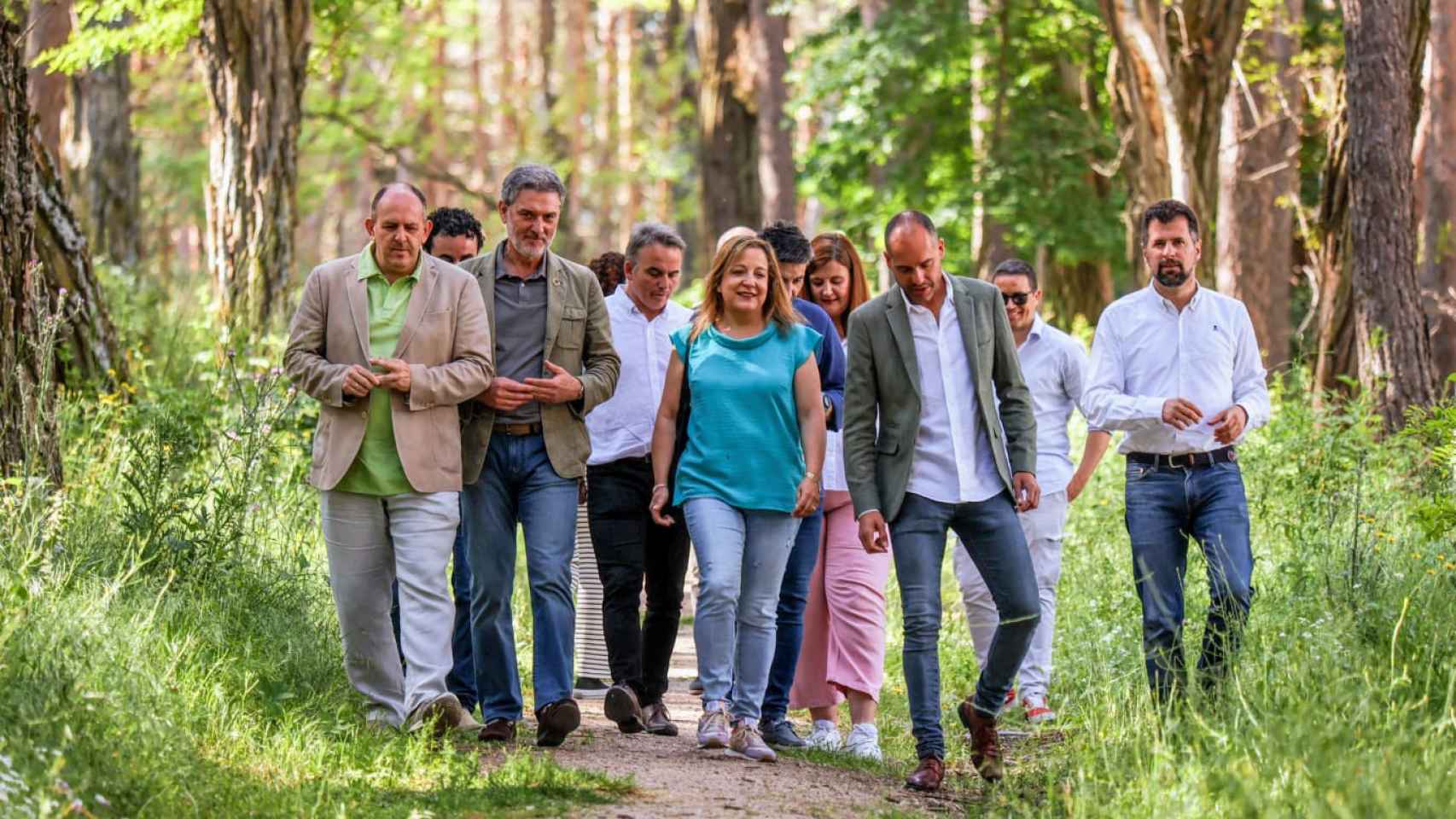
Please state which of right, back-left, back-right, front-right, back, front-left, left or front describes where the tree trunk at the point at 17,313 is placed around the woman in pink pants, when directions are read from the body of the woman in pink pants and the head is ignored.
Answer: right

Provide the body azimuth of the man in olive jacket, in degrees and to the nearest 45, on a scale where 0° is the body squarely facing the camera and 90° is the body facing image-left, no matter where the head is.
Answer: approximately 0°

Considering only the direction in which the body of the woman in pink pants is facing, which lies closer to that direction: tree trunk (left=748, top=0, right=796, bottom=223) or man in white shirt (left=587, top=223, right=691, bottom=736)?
the man in white shirt

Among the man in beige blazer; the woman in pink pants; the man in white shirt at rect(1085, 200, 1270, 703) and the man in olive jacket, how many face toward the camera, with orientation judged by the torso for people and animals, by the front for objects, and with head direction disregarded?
4

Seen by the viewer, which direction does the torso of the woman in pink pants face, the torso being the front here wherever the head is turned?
toward the camera

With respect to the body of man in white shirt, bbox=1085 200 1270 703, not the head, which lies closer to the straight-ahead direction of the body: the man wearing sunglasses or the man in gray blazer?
the man in gray blazer

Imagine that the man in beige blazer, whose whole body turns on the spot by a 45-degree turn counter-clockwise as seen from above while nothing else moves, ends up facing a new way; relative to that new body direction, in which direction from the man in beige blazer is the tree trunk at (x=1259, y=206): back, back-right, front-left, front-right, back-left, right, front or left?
left

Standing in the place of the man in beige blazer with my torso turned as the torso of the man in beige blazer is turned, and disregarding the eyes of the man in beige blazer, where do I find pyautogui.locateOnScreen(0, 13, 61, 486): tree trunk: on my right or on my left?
on my right

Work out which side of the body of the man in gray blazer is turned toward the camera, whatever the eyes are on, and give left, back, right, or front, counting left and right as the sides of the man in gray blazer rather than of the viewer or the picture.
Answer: front

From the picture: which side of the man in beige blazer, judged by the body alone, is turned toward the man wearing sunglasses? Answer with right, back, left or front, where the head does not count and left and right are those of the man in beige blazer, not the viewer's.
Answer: left

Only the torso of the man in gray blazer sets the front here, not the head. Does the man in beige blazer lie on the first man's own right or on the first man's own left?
on the first man's own right

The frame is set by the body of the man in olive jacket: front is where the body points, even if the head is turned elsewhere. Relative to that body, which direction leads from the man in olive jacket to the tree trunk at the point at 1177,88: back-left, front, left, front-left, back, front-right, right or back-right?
back-left

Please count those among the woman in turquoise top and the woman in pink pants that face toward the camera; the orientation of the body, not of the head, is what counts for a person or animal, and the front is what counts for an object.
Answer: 2

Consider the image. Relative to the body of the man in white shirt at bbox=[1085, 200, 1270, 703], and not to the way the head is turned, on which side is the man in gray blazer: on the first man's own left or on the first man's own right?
on the first man's own right

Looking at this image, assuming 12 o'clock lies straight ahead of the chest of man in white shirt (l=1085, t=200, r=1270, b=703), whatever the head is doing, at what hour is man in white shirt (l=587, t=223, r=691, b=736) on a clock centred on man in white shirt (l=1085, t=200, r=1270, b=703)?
man in white shirt (l=587, t=223, r=691, b=736) is roughly at 3 o'clock from man in white shirt (l=1085, t=200, r=1270, b=703).
